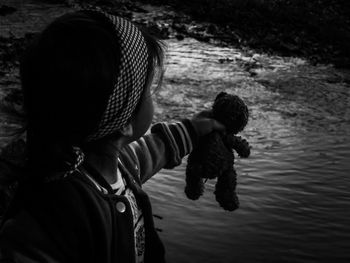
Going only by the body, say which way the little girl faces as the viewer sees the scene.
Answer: to the viewer's right

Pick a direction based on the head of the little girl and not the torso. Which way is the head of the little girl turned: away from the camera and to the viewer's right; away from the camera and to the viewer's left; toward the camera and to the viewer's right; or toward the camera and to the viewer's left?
away from the camera and to the viewer's right
